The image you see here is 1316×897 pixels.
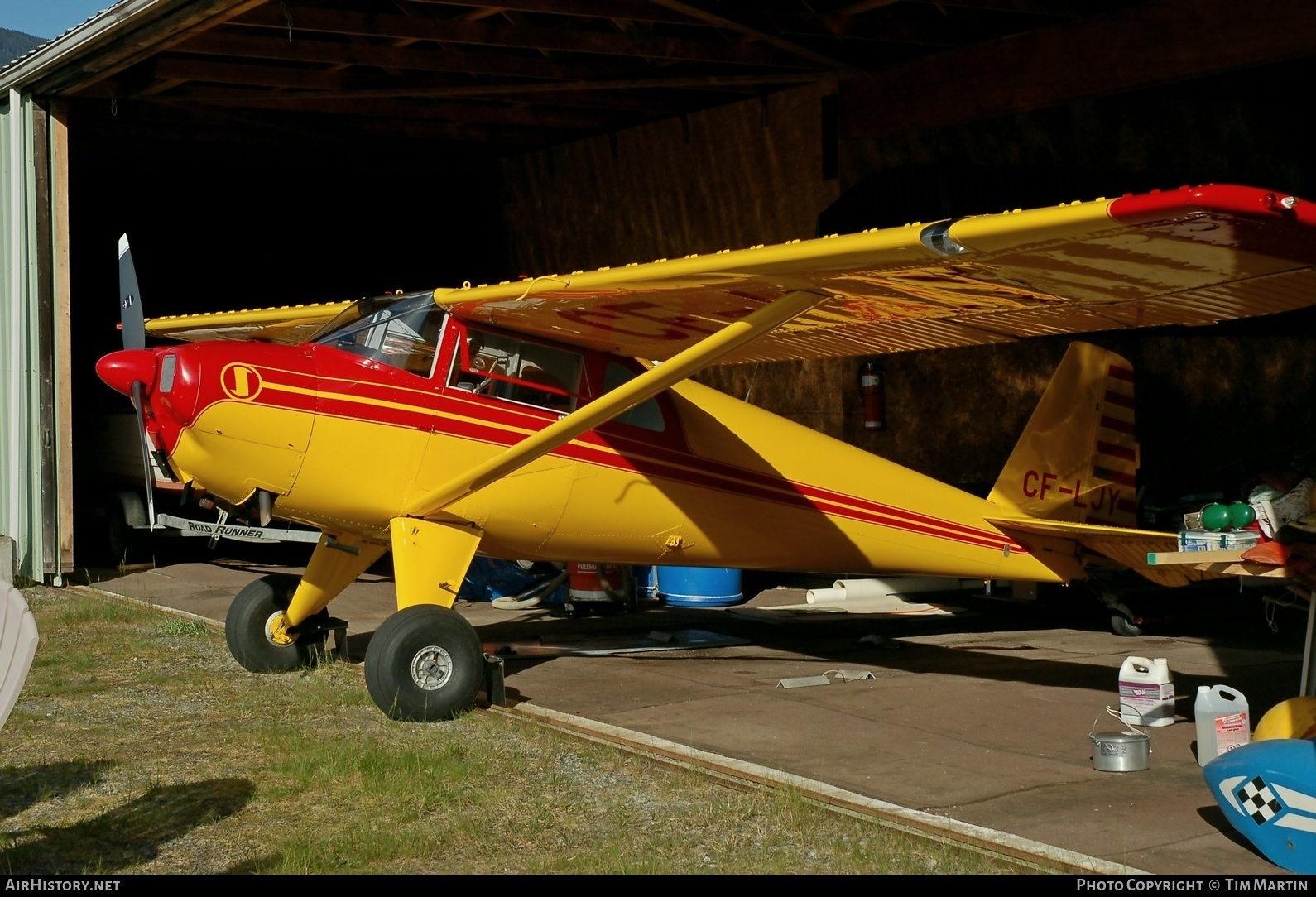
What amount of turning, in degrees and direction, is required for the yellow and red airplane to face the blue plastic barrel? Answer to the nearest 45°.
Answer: approximately 135° to its right

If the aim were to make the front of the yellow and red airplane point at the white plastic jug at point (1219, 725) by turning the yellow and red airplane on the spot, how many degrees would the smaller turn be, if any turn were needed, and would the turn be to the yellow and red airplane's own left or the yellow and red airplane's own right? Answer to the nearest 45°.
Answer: approximately 90° to the yellow and red airplane's own left

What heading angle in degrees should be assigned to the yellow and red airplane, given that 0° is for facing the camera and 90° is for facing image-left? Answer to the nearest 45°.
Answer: approximately 45°

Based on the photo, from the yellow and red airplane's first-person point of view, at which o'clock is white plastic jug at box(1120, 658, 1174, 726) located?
The white plastic jug is roughly at 8 o'clock from the yellow and red airplane.
